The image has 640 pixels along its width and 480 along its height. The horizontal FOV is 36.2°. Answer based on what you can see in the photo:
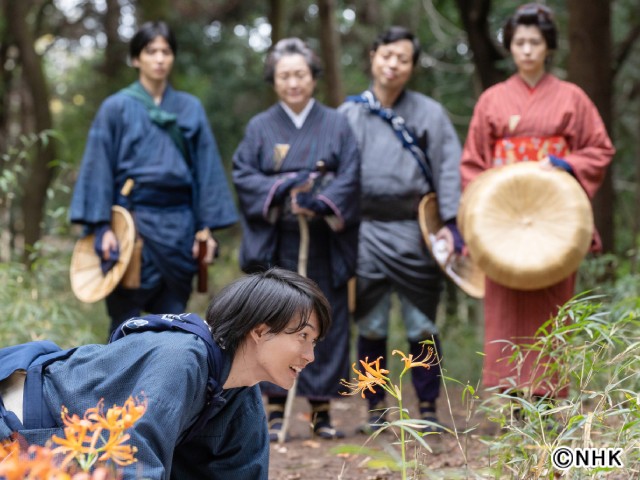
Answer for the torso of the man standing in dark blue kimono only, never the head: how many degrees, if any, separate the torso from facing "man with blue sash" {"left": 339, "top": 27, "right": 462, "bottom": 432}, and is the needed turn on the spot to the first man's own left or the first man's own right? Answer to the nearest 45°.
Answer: approximately 90° to the first man's own left

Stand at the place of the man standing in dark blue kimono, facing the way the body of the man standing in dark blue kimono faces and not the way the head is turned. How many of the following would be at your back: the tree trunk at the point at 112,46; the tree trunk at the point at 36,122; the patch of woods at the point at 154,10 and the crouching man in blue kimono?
3

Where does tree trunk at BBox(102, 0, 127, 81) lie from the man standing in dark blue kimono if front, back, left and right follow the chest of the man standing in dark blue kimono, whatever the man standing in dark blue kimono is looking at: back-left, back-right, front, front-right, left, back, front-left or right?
back

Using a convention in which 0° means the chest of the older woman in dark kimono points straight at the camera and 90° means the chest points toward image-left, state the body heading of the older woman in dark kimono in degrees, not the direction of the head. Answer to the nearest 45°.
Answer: approximately 0°

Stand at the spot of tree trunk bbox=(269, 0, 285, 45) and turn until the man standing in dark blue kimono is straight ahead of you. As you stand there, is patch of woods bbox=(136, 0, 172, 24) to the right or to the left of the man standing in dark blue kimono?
right

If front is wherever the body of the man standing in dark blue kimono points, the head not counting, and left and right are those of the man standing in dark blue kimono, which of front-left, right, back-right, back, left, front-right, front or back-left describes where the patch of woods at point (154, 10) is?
back

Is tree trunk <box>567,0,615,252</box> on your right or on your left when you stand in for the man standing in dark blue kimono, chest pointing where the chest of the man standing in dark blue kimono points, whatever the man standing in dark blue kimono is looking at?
on your left

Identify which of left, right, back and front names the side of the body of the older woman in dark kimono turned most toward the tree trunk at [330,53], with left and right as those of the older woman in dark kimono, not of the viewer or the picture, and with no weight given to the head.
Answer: back

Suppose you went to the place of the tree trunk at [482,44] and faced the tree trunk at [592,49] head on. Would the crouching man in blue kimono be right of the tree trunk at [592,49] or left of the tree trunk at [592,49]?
right
